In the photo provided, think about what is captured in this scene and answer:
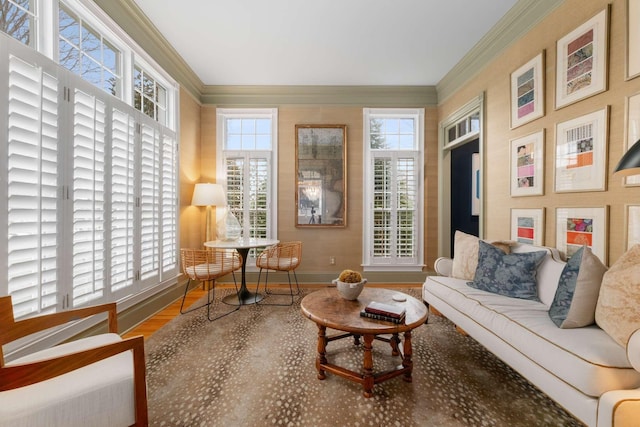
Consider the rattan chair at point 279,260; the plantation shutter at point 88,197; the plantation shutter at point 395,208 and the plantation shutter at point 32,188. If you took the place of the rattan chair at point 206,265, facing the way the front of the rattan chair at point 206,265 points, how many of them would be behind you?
2

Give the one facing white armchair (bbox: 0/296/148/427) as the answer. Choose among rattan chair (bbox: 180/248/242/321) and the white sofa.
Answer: the white sofa

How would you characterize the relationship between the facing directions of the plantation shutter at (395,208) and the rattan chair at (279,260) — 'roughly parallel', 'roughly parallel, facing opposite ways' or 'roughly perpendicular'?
roughly perpendicular

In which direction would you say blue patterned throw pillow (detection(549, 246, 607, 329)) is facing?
to the viewer's left

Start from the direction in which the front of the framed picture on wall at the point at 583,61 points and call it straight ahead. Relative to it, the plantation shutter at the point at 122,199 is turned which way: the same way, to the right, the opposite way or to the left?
the opposite way

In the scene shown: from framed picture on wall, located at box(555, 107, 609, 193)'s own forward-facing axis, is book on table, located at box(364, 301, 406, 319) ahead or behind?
ahead

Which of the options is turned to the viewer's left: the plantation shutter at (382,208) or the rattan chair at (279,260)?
the rattan chair

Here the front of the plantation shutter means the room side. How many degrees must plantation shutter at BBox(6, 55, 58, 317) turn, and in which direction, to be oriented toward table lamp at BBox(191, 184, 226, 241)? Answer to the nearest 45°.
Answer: approximately 90° to its left

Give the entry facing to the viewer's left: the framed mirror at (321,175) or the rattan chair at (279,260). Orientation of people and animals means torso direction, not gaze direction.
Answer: the rattan chair

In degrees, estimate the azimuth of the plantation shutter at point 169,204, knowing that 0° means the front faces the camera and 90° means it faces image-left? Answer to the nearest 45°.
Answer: approximately 315°

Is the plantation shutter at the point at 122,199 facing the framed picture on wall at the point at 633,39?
yes

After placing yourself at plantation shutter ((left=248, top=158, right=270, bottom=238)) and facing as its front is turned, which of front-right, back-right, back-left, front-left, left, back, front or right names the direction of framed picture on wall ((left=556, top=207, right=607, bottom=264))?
front-left

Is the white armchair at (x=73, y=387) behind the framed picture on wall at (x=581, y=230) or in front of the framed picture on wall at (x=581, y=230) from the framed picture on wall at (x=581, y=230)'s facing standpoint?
in front
